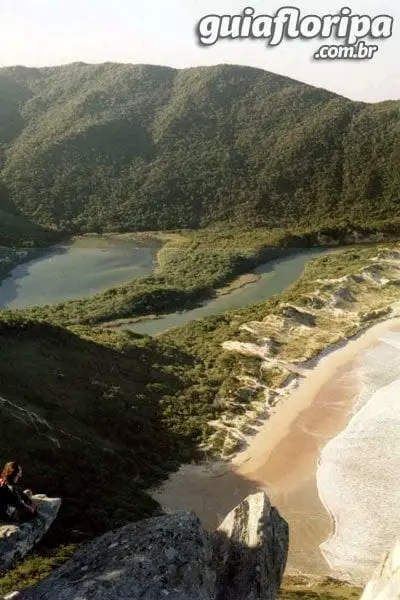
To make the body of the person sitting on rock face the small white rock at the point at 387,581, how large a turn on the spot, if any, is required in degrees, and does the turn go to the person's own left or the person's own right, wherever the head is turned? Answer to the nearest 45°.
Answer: approximately 45° to the person's own right

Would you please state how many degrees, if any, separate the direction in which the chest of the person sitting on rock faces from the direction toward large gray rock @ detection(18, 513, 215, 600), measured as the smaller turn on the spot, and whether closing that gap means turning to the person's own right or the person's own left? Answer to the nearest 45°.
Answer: approximately 45° to the person's own right

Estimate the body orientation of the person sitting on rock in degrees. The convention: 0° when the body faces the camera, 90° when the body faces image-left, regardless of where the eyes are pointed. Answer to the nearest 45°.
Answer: approximately 270°

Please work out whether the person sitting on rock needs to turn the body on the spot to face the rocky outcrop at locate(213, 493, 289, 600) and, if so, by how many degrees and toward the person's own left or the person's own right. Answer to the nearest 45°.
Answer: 0° — they already face it
